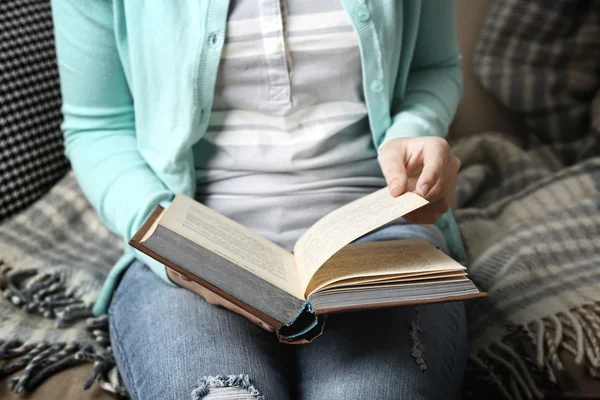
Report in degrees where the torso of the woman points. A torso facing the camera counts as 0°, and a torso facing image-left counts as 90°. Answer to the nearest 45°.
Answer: approximately 0°
